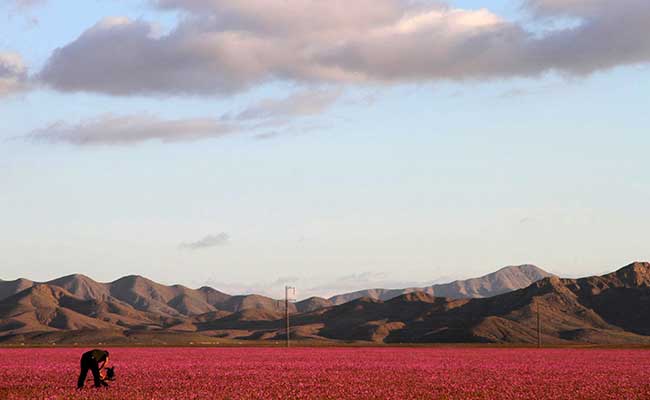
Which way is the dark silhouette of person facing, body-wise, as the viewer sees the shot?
to the viewer's right
